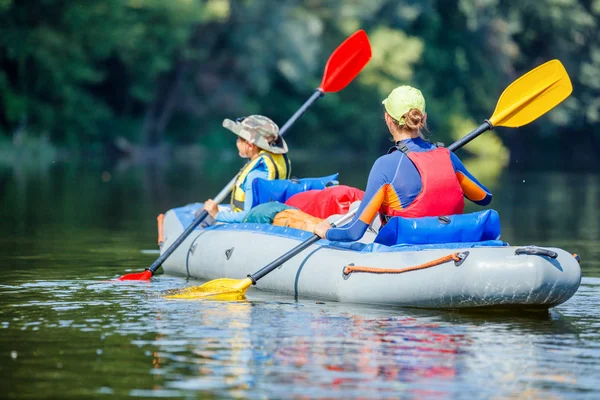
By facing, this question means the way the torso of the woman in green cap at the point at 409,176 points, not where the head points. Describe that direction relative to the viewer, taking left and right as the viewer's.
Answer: facing away from the viewer and to the left of the viewer

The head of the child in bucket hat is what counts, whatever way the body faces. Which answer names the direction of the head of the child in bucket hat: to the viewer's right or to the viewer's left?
to the viewer's left

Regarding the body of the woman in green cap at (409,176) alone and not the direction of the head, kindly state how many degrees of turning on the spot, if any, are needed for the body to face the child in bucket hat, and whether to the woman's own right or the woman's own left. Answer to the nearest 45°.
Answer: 0° — they already face them

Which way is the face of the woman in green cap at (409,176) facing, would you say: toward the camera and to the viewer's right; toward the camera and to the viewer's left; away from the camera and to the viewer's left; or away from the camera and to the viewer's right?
away from the camera and to the viewer's left
